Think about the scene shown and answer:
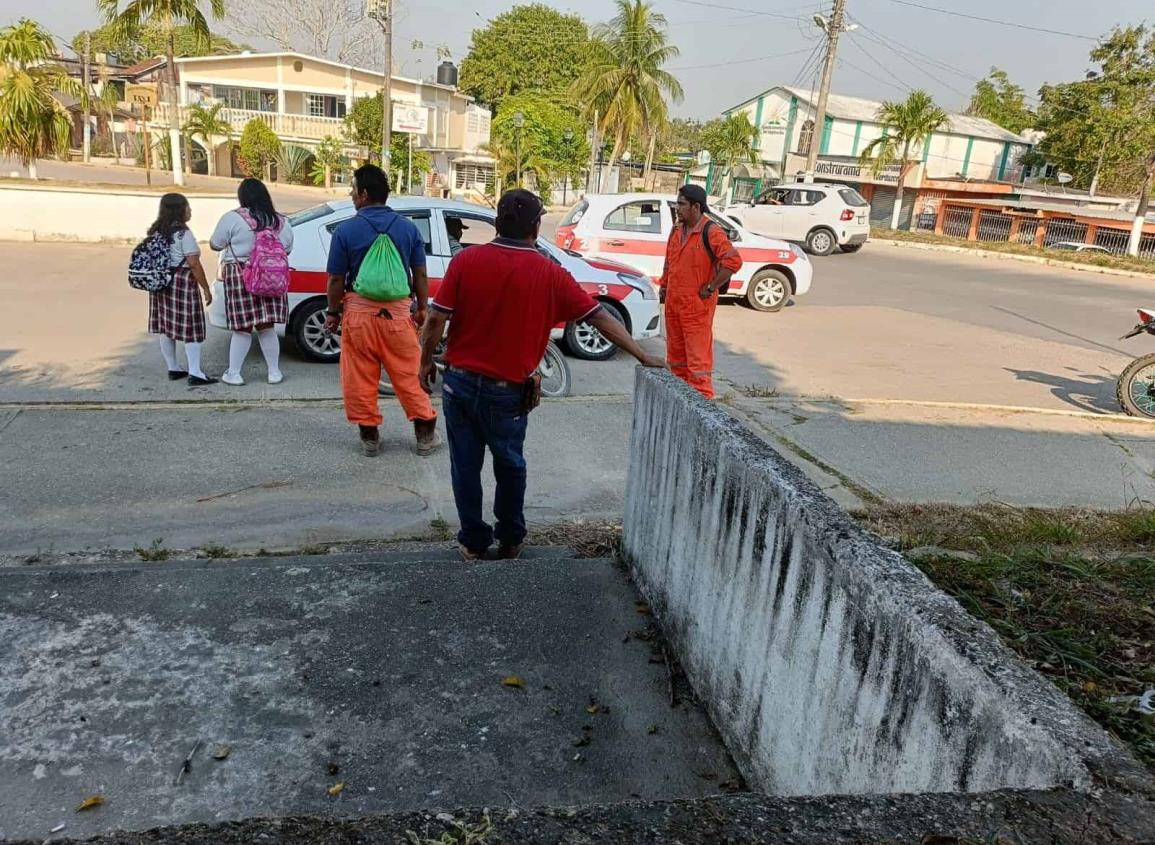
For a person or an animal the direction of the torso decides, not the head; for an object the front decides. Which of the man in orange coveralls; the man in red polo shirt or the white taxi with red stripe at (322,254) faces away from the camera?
the man in red polo shirt

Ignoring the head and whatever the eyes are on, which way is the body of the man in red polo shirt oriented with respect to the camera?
away from the camera

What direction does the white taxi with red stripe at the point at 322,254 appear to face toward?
to the viewer's right

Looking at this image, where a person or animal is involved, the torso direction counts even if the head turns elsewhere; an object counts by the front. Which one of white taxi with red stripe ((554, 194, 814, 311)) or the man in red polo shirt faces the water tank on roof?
the man in red polo shirt

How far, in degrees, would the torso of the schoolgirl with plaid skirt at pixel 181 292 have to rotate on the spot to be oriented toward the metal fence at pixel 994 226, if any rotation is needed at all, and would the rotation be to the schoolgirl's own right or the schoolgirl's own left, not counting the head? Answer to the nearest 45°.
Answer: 0° — they already face it

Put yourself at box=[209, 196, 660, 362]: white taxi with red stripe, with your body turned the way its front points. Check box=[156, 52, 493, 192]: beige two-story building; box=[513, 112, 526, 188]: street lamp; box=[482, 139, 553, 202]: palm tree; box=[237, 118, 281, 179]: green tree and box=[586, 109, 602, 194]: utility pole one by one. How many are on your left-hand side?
5

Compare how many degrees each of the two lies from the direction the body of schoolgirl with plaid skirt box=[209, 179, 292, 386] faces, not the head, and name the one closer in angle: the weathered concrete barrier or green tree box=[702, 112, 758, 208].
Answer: the green tree

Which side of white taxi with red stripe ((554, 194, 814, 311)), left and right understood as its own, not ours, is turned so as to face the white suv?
left

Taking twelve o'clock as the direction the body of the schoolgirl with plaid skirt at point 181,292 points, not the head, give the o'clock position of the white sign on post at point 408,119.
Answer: The white sign on post is roughly at 11 o'clock from the schoolgirl with plaid skirt.

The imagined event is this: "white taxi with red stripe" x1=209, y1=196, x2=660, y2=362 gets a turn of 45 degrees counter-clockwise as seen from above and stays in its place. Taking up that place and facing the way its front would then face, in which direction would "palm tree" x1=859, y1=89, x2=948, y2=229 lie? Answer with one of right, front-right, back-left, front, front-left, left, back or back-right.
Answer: front

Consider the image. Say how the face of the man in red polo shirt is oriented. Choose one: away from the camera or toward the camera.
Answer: away from the camera

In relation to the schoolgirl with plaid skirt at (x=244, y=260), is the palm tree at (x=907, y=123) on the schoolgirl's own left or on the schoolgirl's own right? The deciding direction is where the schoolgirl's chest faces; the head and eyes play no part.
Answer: on the schoolgirl's own right
